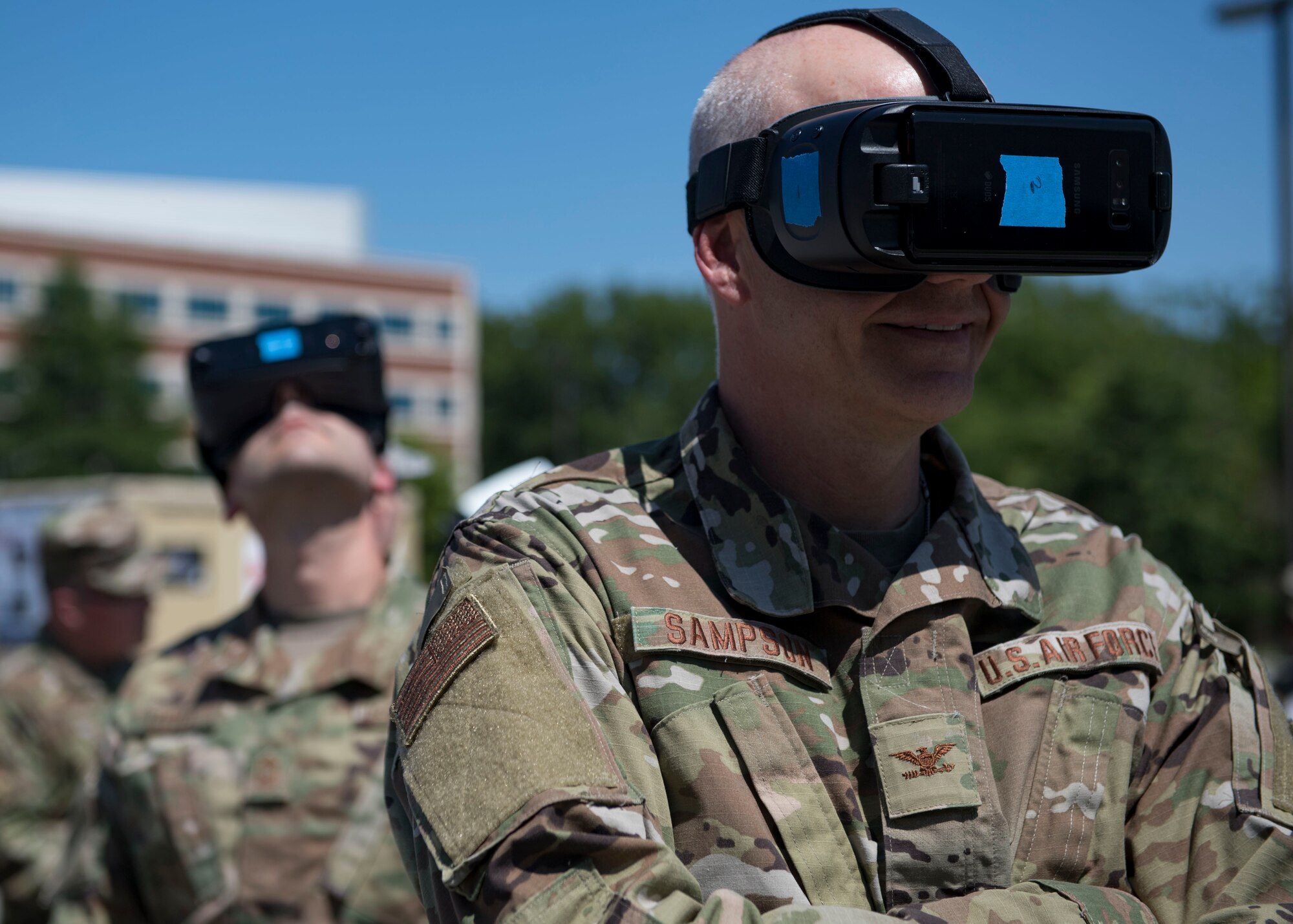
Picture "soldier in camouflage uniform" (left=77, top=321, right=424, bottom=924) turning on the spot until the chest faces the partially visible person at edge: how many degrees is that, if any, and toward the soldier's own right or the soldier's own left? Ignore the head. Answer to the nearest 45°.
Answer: approximately 180°

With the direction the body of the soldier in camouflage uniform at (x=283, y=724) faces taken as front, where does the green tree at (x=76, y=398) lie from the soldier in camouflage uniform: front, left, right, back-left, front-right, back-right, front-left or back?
back

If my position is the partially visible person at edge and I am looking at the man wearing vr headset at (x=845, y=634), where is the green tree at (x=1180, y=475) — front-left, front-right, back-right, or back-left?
back-left

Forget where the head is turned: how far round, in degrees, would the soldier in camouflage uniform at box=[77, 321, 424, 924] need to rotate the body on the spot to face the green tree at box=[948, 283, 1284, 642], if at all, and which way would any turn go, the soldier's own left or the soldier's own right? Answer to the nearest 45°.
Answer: approximately 135° to the soldier's own left

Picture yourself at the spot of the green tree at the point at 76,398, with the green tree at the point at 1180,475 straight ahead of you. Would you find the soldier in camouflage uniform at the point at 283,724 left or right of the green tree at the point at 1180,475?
right
